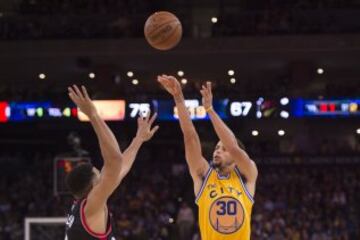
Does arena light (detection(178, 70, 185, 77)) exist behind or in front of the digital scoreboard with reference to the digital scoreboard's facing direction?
behind

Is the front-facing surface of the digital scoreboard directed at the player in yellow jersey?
yes

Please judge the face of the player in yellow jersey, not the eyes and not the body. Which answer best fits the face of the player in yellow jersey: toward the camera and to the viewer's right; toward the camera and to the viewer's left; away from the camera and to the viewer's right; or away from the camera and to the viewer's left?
toward the camera and to the viewer's left

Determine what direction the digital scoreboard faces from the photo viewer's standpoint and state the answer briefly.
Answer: facing the viewer

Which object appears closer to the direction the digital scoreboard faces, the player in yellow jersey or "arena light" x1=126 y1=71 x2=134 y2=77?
the player in yellow jersey

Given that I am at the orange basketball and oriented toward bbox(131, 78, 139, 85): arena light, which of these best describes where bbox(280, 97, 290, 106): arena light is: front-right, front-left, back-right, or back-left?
front-right

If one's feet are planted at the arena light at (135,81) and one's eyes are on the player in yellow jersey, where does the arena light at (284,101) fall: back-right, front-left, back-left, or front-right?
front-left

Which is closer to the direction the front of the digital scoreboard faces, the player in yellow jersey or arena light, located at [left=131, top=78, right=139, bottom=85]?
the player in yellow jersey

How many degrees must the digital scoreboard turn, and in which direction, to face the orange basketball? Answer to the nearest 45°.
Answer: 0° — it already faces it

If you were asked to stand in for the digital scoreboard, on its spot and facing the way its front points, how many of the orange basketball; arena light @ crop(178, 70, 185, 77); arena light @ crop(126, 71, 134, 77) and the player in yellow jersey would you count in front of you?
2

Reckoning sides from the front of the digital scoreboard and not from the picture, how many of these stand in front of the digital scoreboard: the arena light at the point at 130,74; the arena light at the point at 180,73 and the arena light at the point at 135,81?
0

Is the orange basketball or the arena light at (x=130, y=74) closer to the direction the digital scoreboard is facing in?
the orange basketball
